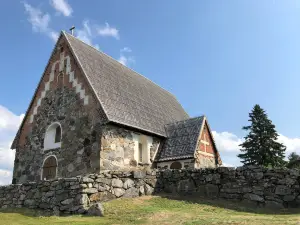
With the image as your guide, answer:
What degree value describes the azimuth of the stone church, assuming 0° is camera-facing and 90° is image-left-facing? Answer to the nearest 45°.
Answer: approximately 45°

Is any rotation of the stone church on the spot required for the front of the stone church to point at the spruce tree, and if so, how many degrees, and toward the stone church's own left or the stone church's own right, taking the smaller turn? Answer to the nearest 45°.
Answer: approximately 180°

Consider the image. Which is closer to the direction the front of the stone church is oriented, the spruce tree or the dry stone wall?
the dry stone wall

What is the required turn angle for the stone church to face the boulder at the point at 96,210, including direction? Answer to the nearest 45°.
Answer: approximately 45° to its left
